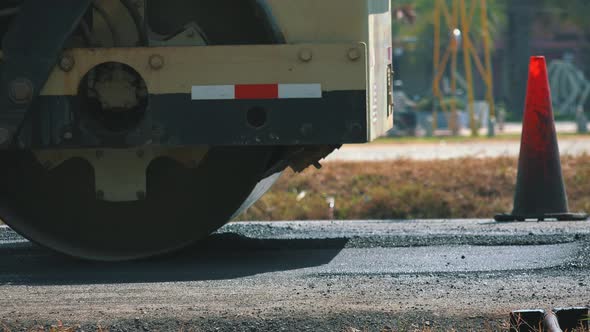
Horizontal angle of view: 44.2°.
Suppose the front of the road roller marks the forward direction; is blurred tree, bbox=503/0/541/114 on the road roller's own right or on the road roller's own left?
on the road roller's own left

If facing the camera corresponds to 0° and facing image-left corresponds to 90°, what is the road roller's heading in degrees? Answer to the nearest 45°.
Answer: approximately 270°

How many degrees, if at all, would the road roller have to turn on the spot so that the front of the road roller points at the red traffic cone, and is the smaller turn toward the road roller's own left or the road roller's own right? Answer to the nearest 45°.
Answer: approximately 45° to the road roller's own left

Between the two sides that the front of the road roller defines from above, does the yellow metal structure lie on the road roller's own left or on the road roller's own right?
on the road roller's own left

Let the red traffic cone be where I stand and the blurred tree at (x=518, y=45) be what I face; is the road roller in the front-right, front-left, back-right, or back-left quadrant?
back-left
